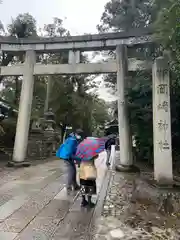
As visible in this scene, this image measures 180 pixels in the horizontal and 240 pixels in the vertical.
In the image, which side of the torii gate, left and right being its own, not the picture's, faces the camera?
front

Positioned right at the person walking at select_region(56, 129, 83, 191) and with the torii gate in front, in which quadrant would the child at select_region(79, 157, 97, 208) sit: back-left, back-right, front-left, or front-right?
back-right
